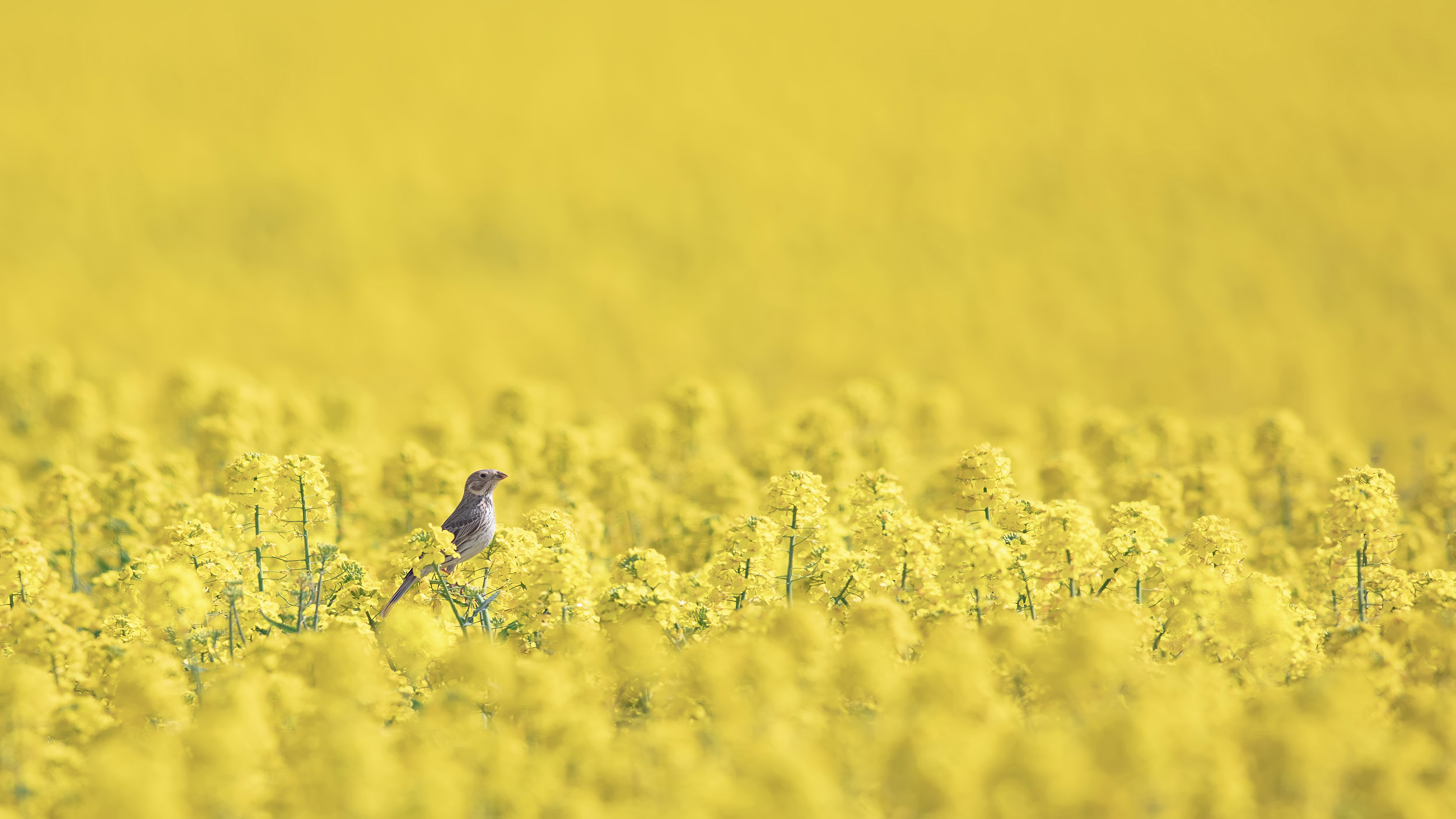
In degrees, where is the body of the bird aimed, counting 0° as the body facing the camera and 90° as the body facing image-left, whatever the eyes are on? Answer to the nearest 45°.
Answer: approximately 270°
